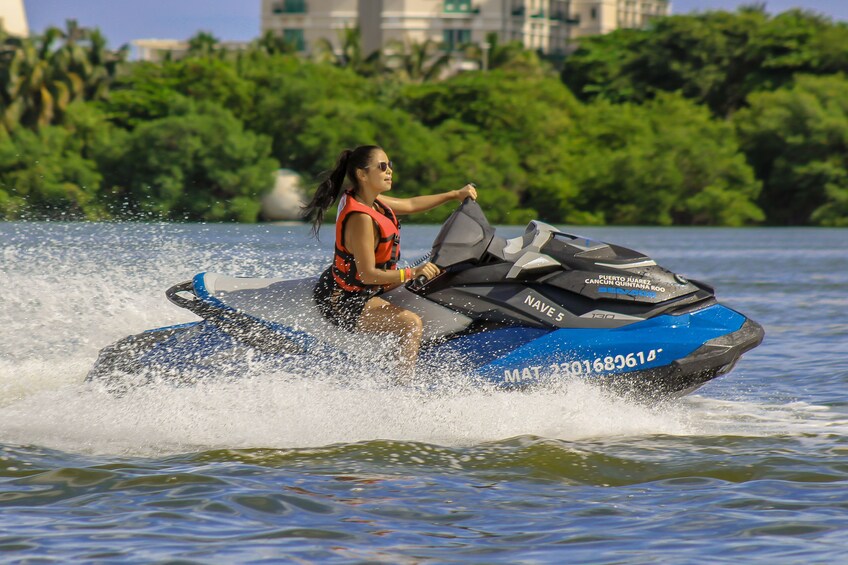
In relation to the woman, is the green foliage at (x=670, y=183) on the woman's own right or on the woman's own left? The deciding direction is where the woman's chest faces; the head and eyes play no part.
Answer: on the woman's own left

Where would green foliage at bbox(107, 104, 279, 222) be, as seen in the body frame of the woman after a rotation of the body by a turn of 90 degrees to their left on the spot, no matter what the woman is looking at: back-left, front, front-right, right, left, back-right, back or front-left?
front

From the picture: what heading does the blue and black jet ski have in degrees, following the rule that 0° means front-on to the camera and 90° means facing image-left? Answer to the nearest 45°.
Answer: approximately 270°

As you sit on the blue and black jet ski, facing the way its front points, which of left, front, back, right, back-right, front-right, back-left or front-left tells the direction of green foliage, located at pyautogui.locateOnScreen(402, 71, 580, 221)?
left

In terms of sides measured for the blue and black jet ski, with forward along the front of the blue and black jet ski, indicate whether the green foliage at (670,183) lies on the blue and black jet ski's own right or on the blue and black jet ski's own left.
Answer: on the blue and black jet ski's own left

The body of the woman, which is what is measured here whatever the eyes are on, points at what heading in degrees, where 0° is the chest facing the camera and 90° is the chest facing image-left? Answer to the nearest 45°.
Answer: approximately 270°

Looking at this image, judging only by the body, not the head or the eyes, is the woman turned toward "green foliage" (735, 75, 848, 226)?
no

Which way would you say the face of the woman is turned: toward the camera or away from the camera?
toward the camera

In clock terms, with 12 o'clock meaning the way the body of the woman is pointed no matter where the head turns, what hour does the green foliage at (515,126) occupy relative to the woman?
The green foliage is roughly at 9 o'clock from the woman.

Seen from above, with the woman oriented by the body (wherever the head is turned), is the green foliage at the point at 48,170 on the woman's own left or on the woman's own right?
on the woman's own left

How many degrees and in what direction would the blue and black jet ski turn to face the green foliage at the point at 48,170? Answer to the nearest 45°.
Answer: approximately 90° to its left

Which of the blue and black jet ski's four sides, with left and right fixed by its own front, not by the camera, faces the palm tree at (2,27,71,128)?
left
